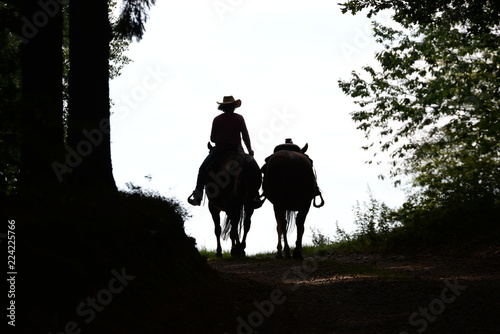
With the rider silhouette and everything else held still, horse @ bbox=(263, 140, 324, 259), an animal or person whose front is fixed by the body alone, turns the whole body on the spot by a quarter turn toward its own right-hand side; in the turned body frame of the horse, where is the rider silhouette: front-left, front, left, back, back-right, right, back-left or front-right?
back

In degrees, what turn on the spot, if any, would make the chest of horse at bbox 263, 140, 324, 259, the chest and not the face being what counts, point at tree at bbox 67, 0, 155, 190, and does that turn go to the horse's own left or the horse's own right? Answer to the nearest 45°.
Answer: approximately 135° to the horse's own left

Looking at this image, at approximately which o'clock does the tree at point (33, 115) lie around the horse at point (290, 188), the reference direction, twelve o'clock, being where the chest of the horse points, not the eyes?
The tree is roughly at 7 o'clock from the horse.

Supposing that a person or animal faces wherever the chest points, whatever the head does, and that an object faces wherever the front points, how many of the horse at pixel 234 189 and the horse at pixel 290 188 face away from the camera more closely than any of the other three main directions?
2

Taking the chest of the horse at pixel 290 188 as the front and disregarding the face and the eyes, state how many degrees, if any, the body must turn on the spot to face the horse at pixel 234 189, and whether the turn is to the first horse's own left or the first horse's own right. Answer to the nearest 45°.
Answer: approximately 90° to the first horse's own left

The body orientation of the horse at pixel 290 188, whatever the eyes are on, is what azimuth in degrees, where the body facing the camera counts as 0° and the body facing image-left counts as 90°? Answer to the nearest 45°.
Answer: approximately 180°

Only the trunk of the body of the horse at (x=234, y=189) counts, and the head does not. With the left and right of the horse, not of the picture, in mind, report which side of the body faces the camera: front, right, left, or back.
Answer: back

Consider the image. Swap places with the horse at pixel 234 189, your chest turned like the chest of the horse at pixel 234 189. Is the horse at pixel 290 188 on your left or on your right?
on your right
